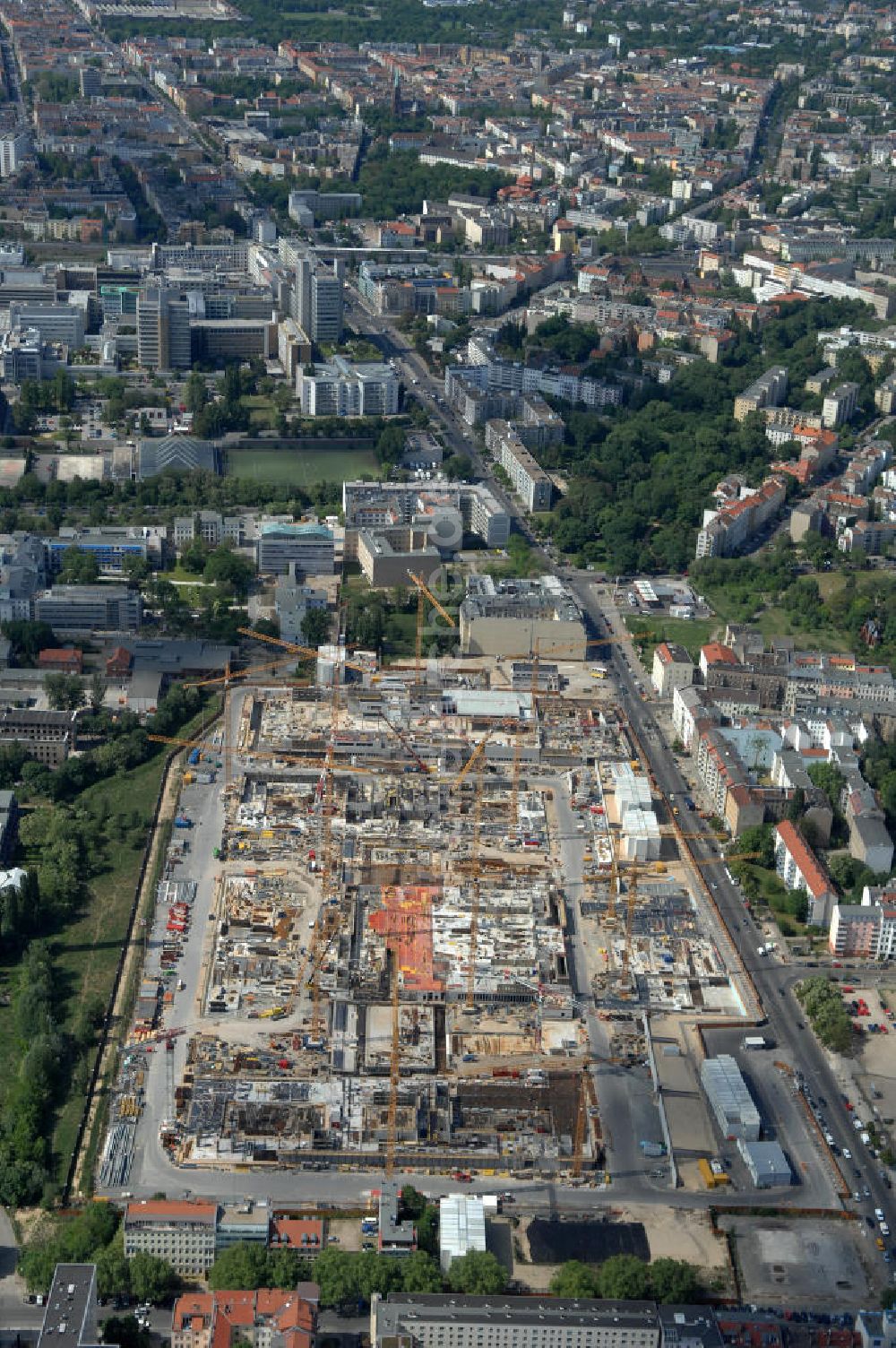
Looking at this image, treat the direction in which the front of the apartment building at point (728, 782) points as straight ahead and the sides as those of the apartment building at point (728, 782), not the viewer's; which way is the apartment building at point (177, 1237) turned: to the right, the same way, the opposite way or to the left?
to the left

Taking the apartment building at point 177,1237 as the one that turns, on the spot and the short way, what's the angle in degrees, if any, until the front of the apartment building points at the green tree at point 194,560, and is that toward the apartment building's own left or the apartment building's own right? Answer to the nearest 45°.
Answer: approximately 180°

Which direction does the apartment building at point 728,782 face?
to the viewer's left

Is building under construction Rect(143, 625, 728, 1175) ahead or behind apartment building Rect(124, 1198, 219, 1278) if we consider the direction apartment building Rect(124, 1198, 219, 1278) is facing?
behind

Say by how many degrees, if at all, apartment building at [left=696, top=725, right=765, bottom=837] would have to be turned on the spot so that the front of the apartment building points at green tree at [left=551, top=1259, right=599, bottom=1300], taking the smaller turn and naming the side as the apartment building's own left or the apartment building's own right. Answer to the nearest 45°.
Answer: approximately 90° to the apartment building's own left

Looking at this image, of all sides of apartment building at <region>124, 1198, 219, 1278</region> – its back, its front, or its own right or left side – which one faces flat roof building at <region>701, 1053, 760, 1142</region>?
left

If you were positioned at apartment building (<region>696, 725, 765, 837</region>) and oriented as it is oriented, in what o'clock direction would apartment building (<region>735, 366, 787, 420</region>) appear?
apartment building (<region>735, 366, 787, 420</region>) is roughly at 3 o'clock from apartment building (<region>696, 725, 765, 837</region>).

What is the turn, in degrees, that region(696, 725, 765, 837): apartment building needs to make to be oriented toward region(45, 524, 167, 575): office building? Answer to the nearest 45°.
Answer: approximately 45° to its right

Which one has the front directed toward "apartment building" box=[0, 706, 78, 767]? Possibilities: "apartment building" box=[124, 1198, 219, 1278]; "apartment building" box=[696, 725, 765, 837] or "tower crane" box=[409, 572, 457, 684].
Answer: "apartment building" box=[696, 725, 765, 837]
